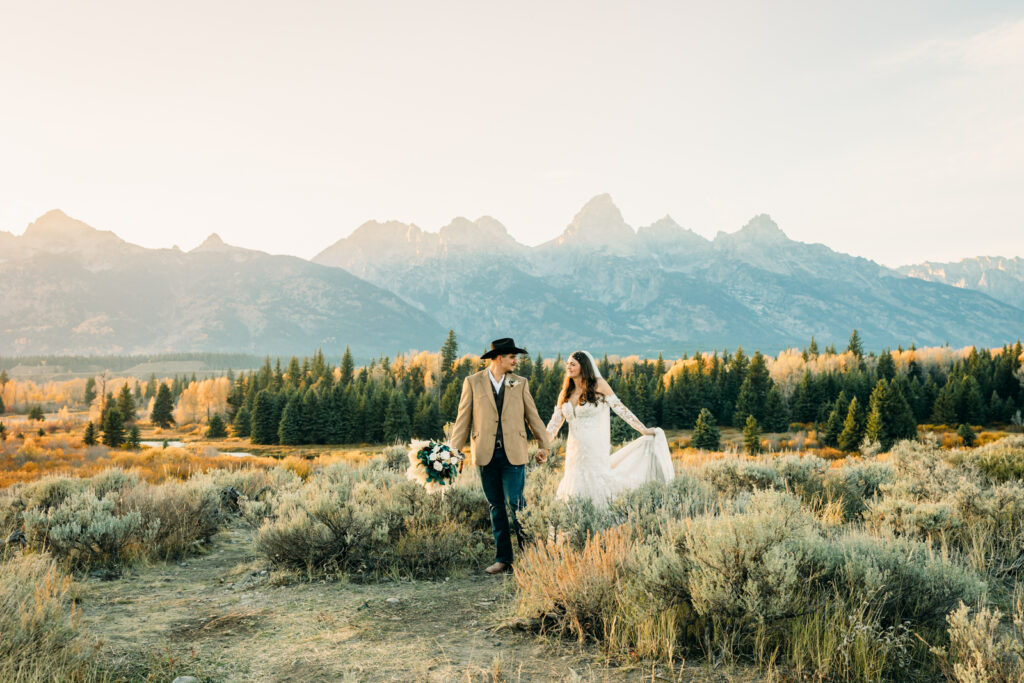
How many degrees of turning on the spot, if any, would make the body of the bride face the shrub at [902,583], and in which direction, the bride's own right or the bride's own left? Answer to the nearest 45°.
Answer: approximately 90° to the bride's own left

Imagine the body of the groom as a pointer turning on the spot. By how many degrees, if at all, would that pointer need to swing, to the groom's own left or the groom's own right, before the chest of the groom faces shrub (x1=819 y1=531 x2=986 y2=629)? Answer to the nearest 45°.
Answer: approximately 45° to the groom's own left

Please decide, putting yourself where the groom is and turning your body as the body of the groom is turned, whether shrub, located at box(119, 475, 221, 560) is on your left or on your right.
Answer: on your right

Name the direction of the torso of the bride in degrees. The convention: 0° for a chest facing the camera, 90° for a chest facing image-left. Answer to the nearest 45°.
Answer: approximately 45°

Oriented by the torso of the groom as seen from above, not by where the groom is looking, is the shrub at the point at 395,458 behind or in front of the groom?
behind

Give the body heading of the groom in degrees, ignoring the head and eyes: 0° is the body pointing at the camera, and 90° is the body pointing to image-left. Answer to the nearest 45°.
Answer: approximately 0°

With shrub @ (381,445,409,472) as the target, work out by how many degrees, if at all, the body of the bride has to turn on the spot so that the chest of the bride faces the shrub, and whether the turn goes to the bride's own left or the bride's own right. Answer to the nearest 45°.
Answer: approximately 90° to the bride's own right

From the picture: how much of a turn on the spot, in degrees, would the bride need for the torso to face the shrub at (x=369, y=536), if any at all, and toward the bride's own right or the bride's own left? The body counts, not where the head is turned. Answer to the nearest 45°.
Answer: approximately 45° to the bride's own right

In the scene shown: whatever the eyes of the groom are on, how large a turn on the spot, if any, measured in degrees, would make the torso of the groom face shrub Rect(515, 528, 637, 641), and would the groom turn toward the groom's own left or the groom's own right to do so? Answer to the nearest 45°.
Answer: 0° — they already face it
